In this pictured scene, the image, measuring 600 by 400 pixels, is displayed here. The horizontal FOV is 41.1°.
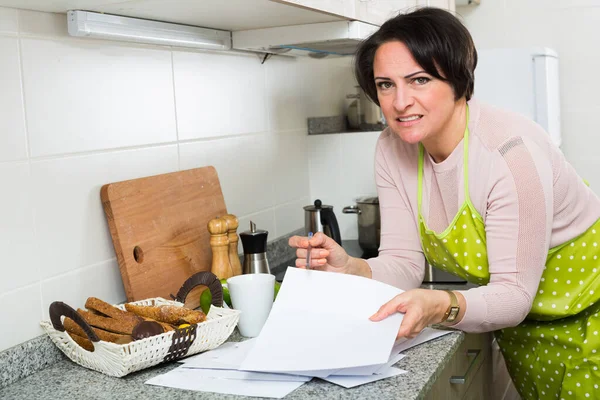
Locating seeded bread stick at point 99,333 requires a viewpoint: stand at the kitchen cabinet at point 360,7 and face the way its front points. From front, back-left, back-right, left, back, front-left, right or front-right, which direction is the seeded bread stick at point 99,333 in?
right

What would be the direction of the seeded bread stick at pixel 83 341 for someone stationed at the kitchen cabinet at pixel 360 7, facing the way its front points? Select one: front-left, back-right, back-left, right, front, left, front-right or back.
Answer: right

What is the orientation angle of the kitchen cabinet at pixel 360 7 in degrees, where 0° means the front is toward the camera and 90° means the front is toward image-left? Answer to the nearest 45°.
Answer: approximately 315°

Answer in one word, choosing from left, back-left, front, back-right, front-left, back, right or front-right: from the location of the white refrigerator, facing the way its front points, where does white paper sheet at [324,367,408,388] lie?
right

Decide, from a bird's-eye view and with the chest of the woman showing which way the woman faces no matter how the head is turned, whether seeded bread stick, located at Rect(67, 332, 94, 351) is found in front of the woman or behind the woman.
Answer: in front

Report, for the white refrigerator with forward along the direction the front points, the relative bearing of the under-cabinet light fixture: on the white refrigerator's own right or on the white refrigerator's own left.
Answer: on the white refrigerator's own right

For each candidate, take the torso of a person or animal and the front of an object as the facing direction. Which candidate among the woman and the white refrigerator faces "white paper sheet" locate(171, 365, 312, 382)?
the woman

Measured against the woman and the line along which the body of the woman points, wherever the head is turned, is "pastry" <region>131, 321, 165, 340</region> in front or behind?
in front

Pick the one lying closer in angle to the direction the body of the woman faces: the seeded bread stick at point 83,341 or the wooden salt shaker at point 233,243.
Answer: the seeded bread stick

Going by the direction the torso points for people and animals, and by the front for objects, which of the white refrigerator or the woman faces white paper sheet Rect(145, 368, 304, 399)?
the woman
